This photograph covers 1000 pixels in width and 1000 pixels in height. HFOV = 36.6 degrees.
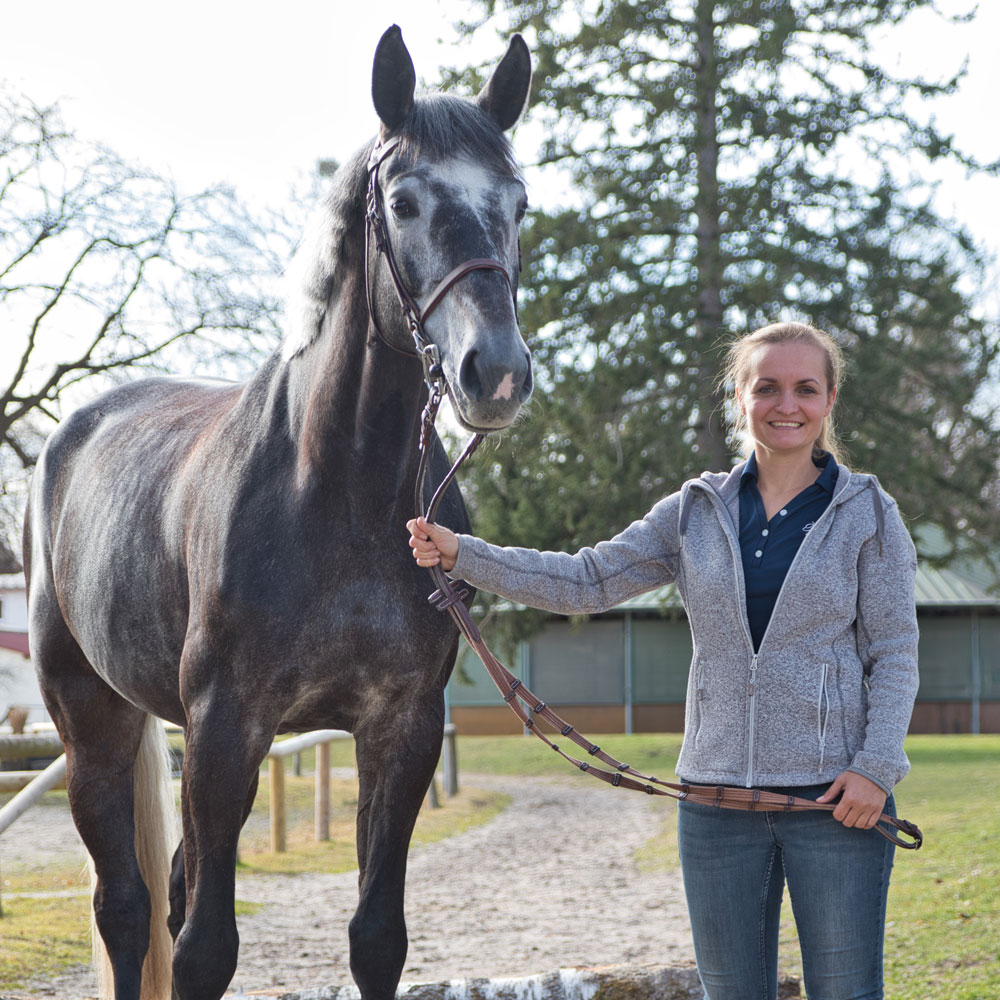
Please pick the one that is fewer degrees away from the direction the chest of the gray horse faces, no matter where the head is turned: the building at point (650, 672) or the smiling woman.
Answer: the smiling woman

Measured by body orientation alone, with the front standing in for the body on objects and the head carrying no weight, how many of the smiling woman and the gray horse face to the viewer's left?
0

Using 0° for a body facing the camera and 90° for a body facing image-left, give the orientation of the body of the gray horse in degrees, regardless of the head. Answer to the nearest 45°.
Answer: approximately 315°

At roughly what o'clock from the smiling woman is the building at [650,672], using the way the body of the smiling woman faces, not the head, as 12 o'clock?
The building is roughly at 6 o'clock from the smiling woman.

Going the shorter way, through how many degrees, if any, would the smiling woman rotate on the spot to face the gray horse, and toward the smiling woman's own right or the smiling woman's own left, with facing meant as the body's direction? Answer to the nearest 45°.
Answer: approximately 90° to the smiling woman's own right

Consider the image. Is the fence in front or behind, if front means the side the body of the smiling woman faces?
behind

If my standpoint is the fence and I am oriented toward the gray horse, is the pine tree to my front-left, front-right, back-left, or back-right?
back-left

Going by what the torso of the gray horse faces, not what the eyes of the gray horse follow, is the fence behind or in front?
behind

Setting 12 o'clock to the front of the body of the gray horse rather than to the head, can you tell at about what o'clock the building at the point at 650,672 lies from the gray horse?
The building is roughly at 8 o'clock from the gray horse.

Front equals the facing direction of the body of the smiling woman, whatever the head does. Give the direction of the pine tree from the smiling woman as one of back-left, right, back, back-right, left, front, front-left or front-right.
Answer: back

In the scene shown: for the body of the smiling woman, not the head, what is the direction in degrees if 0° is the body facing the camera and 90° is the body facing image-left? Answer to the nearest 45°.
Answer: approximately 0°
